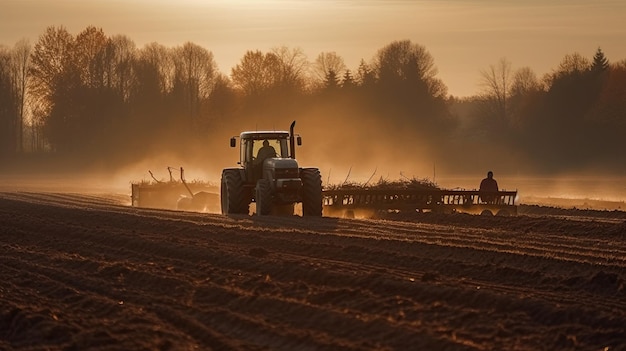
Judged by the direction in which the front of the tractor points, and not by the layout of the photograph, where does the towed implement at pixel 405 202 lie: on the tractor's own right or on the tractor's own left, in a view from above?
on the tractor's own left

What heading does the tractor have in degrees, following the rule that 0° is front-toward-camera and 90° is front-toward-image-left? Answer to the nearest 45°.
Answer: approximately 0°

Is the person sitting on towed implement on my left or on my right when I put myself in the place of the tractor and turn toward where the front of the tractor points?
on my left
